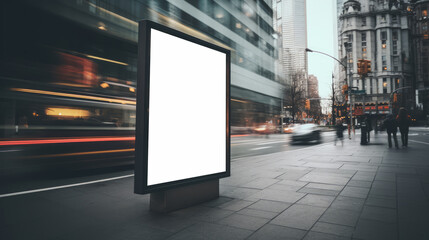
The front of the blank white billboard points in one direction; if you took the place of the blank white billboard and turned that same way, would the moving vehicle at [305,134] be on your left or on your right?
on your left

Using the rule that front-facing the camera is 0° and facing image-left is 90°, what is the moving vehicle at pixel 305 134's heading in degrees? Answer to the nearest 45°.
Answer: approximately 45°

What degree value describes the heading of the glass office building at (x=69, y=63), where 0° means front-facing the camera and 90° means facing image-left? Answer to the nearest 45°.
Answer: approximately 315°

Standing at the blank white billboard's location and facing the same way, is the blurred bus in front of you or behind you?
behind

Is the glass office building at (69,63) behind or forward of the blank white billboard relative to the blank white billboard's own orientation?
behind
